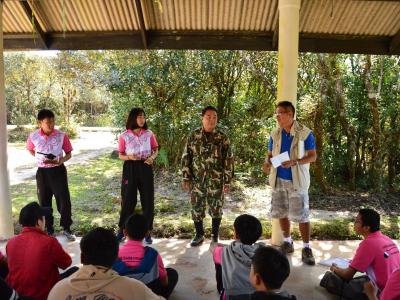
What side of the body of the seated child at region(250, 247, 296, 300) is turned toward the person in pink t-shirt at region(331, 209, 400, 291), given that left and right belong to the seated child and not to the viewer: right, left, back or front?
right

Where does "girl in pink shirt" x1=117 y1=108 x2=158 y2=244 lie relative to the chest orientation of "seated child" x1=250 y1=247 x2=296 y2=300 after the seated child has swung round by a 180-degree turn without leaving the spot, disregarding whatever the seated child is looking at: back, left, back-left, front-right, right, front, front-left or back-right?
back

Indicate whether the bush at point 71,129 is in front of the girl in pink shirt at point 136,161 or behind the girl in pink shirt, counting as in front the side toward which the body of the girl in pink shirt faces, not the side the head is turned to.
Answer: behind

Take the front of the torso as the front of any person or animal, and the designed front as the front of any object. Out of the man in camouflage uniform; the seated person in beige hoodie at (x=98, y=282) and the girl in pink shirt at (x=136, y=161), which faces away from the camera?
the seated person in beige hoodie

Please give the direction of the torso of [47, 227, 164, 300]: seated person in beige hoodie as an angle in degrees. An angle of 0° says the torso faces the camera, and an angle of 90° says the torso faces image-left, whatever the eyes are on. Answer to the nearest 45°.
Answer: approximately 180°

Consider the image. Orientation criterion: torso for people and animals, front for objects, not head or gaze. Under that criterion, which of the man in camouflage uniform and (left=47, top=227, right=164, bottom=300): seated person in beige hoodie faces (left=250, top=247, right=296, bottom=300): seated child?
the man in camouflage uniform

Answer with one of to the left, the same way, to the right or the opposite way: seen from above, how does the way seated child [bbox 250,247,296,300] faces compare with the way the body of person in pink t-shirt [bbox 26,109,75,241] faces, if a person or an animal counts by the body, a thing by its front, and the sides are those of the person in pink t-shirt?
the opposite way

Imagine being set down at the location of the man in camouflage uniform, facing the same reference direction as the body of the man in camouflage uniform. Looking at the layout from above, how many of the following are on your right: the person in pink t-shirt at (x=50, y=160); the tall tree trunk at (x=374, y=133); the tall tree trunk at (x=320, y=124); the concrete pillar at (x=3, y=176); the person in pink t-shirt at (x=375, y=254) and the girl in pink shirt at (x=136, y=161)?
3

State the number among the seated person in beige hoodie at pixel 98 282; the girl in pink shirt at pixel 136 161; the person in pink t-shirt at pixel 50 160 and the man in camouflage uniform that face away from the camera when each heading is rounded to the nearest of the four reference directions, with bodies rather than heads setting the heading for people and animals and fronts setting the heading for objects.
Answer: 1

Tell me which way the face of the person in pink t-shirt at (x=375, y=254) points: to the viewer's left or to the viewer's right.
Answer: to the viewer's left

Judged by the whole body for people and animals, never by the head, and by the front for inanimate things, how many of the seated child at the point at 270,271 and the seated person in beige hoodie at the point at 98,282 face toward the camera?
0

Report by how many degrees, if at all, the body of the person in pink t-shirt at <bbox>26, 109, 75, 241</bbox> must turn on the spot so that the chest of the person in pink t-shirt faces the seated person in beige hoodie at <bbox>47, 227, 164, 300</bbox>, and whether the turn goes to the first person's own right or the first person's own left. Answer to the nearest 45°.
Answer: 0° — they already face them

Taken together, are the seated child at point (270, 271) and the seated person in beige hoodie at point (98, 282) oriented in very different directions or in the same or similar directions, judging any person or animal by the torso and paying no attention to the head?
same or similar directions

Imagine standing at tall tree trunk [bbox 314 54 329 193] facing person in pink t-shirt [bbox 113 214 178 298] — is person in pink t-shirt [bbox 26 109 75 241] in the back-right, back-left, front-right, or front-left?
front-right

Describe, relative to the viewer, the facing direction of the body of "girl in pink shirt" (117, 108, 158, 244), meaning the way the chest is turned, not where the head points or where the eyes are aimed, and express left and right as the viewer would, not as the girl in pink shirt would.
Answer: facing the viewer

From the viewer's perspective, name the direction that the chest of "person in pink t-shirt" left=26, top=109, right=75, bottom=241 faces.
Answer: toward the camera

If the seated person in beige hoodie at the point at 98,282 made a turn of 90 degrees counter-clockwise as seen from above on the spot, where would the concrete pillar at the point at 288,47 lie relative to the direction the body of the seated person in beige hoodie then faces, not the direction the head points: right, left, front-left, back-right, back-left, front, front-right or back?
back-right

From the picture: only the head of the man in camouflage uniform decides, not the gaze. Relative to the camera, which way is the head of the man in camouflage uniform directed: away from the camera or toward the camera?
toward the camera
